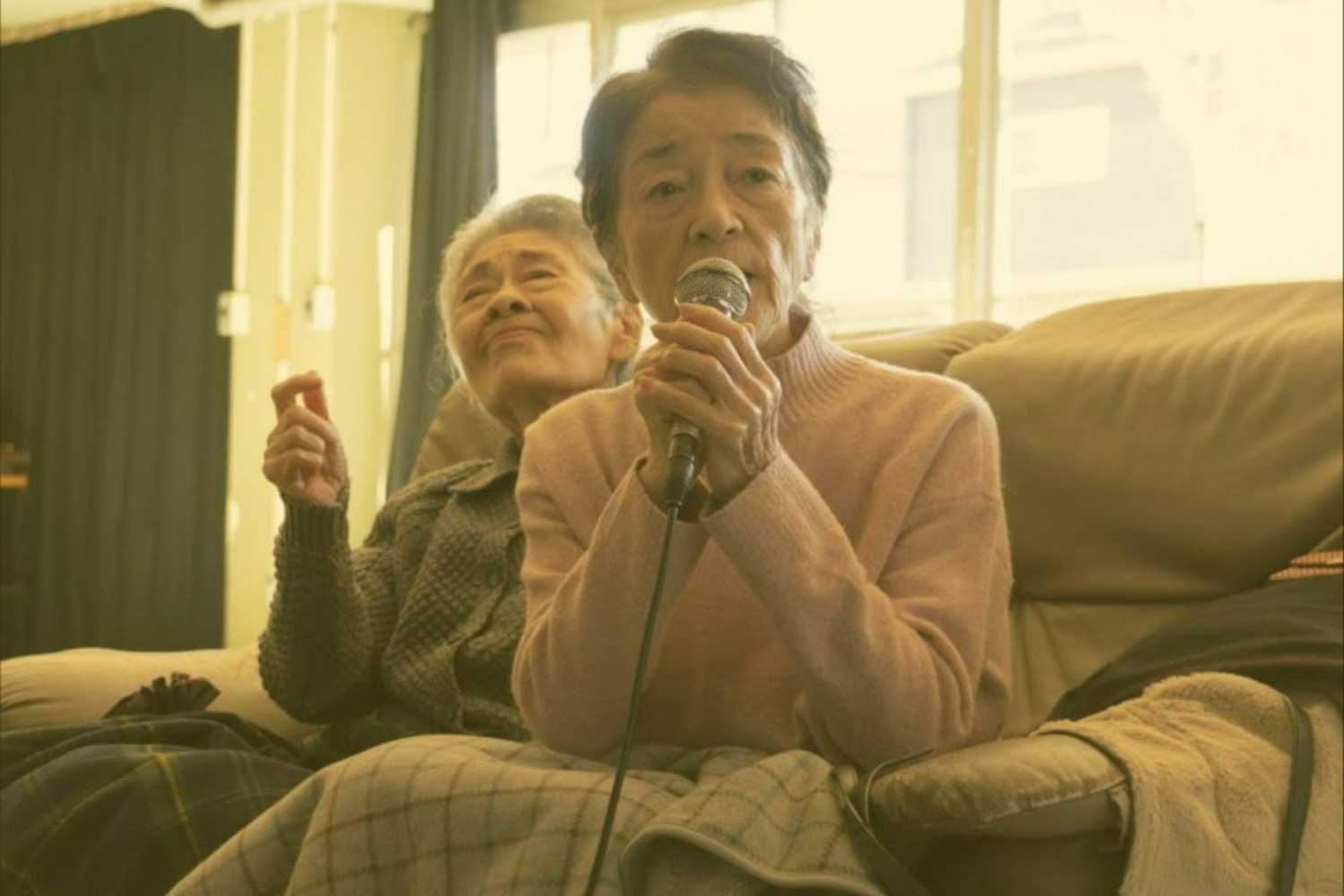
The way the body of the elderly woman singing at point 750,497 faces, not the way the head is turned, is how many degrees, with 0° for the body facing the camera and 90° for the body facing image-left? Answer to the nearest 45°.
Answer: approximately 0°

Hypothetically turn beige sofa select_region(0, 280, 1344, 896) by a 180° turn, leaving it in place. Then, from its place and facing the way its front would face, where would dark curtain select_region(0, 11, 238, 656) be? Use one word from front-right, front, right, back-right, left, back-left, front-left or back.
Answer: front-left

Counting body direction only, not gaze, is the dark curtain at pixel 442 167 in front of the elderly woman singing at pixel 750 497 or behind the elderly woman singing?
behind

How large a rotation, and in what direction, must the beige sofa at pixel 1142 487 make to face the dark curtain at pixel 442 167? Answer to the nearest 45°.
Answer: approximately 135° to its right

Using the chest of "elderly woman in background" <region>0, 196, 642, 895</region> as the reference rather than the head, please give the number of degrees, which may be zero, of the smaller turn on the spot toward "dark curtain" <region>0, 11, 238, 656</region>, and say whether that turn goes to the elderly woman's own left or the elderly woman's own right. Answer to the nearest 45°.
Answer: approximately 135° to the elderly woman's own right

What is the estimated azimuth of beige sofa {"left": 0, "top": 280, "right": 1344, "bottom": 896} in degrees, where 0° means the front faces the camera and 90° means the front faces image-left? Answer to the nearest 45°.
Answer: approximately 0°

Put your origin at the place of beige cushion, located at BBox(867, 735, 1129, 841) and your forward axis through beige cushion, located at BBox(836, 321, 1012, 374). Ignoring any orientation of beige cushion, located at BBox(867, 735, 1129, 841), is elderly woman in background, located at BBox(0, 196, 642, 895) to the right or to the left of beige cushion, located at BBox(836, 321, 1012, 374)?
left

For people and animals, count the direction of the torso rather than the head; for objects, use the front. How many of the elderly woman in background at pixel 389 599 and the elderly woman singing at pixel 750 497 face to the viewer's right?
0
